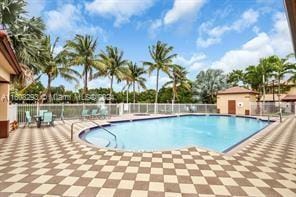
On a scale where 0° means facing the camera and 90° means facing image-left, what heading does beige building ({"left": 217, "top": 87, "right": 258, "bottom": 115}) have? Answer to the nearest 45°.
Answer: approximately 0°

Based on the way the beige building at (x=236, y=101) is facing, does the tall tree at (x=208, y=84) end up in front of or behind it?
behind

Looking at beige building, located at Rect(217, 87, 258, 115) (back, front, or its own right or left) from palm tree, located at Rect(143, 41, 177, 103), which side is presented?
right

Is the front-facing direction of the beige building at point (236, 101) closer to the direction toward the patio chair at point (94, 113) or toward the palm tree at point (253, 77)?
the patio chair

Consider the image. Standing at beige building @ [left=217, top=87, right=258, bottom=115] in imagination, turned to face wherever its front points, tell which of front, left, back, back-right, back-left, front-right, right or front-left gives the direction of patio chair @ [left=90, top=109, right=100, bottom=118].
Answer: front-right

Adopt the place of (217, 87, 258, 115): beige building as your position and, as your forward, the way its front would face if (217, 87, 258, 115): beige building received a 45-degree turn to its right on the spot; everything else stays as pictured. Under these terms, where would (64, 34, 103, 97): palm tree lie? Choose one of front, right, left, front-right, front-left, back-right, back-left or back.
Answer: front

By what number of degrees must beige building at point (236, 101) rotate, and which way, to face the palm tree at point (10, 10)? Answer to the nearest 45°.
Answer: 0° — it already faces it

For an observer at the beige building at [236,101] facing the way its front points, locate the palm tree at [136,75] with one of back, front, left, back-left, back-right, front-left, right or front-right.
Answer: right

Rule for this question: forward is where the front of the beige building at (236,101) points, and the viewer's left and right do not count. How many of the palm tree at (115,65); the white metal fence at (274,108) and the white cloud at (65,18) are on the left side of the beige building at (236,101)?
1

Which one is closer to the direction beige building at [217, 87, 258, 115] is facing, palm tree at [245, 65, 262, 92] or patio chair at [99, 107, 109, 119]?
the patio chair

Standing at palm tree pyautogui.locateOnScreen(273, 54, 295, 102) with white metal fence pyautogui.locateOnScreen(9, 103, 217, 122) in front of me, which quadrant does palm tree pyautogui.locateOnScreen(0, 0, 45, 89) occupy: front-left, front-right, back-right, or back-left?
front-left

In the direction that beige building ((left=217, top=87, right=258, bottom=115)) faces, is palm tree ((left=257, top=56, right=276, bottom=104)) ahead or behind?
behind

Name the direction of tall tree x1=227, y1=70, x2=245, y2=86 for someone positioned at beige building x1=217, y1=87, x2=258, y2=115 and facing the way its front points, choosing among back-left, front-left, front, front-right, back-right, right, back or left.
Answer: back
